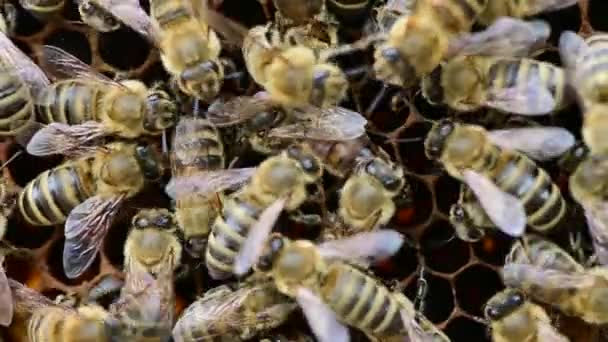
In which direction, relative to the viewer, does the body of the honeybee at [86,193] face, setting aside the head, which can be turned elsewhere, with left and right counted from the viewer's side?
facing to the right of the viewer

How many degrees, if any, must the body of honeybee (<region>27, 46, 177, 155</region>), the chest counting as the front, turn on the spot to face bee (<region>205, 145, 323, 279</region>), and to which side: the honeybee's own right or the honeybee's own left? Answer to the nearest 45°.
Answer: approximately 45° to the honeybee's own right

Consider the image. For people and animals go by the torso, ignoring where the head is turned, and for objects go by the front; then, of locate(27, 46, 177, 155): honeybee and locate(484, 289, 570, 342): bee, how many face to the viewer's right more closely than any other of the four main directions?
1

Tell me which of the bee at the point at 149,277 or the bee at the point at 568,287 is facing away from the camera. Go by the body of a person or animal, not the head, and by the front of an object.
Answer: the bee at the point at 149,277

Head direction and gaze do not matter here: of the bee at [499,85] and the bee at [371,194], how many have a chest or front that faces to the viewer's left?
1

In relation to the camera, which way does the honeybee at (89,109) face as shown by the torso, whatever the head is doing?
to the viewer's right

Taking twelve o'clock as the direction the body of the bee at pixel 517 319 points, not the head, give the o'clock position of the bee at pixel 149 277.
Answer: the bee at pixel 149 277 is roughly at 10 o'clock from the bee at pixel 517 319.

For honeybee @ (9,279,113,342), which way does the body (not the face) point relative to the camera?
to the viewer's right

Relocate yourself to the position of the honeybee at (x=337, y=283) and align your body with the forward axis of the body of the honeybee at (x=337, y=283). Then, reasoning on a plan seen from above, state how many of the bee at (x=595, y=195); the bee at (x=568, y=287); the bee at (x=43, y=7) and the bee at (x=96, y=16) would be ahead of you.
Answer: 2

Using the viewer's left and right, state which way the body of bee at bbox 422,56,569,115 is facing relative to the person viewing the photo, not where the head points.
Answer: facing to the left of the viewer
